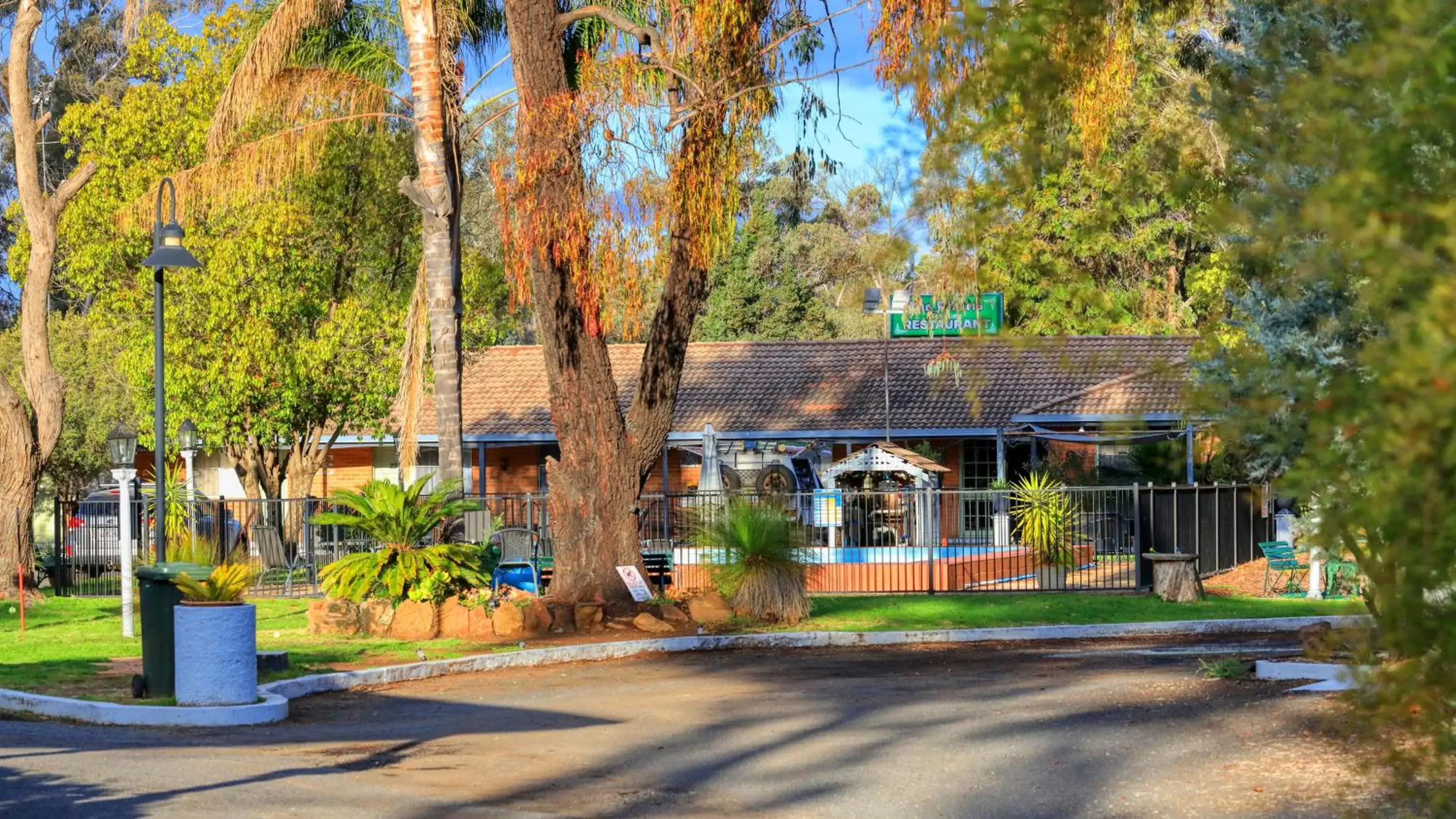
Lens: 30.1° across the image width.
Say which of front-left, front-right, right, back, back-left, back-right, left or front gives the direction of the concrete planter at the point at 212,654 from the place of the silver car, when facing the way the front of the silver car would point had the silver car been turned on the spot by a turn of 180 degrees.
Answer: front-left

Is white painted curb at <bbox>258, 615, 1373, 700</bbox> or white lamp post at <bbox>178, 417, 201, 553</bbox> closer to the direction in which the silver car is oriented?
the white lamp post

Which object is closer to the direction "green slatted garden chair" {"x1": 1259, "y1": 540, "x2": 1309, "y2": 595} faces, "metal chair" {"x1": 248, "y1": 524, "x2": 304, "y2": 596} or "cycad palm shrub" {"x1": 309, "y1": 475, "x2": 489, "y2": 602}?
the cycad palm shrub

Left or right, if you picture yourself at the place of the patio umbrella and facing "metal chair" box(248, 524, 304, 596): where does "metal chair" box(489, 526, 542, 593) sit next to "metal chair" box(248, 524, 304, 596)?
left

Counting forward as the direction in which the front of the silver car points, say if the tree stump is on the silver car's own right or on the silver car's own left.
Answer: on the silver car's own right

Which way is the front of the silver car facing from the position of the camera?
facing away from the viewer and to the right of the viewer

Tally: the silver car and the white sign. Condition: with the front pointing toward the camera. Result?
1
